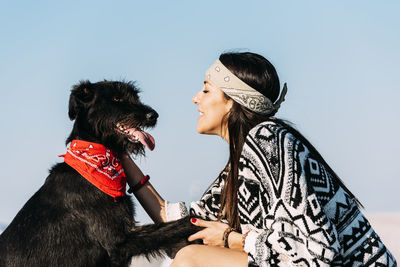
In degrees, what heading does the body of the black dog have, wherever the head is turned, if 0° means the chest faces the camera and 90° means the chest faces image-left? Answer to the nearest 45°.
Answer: approximately 270°

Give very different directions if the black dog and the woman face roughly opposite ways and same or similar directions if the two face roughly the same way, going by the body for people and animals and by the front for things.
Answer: very different directions

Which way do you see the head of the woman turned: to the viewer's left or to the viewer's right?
to the viewer's left

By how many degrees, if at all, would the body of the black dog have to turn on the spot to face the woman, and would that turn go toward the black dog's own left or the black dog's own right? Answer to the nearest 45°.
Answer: approximately 45° to the black dog's own right

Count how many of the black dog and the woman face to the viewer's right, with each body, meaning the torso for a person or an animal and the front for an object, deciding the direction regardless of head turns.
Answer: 1

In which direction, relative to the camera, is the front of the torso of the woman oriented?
to the viewer's left

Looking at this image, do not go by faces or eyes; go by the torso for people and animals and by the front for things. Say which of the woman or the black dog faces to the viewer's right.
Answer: the black dog

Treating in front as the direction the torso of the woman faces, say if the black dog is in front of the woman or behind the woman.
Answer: in front
